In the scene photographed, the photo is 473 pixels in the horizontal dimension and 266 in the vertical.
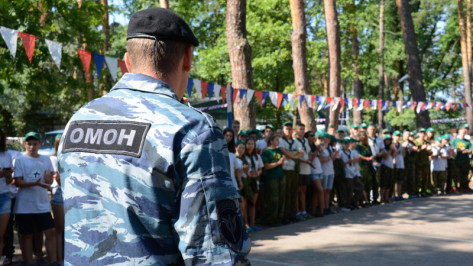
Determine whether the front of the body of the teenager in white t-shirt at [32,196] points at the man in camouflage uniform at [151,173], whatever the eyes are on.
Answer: yes

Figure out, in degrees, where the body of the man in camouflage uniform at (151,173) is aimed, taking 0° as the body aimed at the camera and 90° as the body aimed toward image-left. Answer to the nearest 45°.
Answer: approximately 225°

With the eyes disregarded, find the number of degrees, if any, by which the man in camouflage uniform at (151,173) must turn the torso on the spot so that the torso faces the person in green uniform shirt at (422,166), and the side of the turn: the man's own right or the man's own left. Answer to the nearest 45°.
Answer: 0° — they already face them

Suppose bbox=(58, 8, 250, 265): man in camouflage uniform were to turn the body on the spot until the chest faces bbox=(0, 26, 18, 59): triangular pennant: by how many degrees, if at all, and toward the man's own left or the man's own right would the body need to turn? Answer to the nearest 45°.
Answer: approximately 45° to the man's own left
